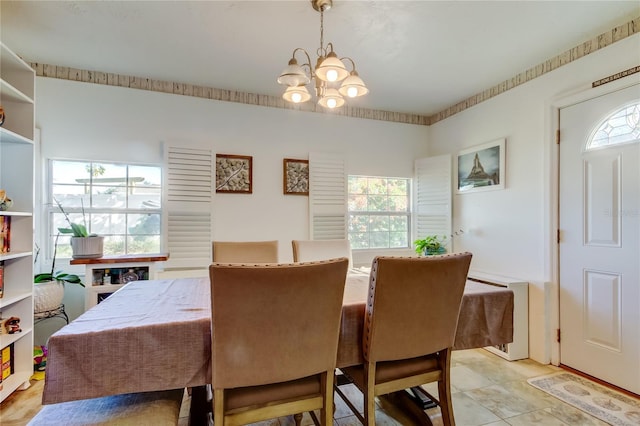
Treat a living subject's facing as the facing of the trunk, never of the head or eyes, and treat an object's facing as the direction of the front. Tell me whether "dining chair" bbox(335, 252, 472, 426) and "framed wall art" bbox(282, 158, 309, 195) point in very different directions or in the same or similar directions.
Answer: very different directions

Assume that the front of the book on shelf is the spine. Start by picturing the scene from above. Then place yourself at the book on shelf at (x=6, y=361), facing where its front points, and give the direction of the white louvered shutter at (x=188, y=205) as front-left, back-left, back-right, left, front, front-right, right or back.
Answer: front-left

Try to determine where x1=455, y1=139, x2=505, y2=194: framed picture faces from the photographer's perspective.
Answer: facing the viewer and to the left of the viewer

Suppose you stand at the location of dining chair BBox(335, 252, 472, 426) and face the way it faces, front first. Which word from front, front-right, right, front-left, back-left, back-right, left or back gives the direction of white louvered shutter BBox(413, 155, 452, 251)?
front-right

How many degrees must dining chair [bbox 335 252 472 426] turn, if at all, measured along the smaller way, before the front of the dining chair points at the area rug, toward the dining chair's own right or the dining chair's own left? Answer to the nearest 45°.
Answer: approximately 90° to the dining chair's own right

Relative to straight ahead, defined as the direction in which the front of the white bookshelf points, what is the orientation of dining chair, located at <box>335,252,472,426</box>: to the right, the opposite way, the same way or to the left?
to the left

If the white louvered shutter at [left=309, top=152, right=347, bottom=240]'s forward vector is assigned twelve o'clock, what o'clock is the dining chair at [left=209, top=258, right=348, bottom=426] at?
The dining chair is roughly at 12 o'clock from the white louvered shutter.

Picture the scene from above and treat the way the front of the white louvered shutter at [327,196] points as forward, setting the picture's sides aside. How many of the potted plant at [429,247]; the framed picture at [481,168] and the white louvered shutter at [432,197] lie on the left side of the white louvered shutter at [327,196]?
3

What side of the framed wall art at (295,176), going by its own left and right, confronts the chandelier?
front

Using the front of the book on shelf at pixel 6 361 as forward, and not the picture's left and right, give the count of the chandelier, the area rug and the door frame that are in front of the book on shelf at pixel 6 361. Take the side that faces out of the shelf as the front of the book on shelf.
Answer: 3

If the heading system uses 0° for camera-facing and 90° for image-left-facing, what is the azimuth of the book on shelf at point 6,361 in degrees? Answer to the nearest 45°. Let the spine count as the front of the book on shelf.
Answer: approximately 315°

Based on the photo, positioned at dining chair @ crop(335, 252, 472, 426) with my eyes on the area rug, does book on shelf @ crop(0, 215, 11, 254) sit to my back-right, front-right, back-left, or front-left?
back-left

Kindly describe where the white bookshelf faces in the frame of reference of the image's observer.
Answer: facing to the right of the viewer

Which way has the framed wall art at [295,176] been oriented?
toward the camera

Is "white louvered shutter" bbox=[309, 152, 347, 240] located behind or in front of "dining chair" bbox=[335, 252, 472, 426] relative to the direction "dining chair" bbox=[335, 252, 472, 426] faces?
in front

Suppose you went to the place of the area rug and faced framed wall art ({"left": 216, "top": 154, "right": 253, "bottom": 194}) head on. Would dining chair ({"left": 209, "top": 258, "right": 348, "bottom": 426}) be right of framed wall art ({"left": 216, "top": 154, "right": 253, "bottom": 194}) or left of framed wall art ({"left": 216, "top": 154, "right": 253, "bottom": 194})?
left

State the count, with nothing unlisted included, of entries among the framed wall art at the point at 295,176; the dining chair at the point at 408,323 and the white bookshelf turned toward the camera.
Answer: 1

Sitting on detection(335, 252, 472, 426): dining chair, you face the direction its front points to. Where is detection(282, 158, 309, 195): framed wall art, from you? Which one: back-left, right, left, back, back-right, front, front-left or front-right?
front
